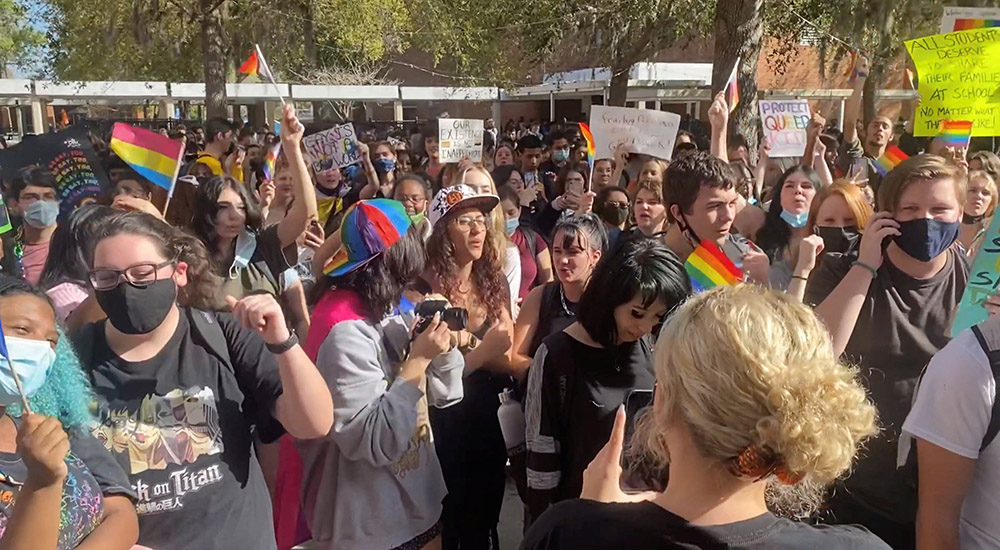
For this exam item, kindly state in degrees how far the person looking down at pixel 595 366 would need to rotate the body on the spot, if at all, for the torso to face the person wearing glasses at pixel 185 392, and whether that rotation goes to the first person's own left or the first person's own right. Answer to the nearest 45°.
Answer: approximately 90° to the first person's own right

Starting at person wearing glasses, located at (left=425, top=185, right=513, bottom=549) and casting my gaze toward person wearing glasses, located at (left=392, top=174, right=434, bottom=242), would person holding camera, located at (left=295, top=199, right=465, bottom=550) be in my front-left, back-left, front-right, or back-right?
back-left

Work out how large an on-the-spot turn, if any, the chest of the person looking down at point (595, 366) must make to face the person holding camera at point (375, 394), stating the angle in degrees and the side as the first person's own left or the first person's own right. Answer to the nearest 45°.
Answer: approximately 135° to the first person's own right

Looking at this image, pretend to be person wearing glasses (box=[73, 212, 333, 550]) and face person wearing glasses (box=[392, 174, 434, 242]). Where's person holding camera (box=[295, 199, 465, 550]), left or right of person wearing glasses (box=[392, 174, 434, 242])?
right

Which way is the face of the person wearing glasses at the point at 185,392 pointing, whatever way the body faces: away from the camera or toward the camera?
toward the camera

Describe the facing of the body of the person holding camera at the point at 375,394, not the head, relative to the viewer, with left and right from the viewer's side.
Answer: facing to the right of the viewer

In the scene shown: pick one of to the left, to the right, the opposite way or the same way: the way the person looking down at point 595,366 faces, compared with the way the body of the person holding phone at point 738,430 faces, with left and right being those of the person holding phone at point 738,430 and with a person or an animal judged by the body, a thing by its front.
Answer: the opposite way

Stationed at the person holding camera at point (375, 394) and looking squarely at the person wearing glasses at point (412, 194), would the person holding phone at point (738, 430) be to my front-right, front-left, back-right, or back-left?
back-right

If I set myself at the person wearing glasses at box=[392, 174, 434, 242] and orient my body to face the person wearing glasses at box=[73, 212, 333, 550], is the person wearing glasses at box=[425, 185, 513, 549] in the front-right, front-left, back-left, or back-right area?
front-left

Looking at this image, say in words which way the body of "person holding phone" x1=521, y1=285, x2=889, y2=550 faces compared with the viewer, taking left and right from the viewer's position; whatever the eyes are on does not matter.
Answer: facing away from the viewer and to the left of the viewer

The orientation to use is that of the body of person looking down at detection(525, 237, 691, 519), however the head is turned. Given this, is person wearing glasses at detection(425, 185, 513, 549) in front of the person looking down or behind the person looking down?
behind
